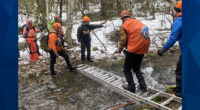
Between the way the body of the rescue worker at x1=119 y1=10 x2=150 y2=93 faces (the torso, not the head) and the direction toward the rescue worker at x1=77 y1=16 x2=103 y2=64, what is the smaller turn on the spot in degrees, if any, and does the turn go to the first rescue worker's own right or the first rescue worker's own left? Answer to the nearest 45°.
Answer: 0° — they already face them

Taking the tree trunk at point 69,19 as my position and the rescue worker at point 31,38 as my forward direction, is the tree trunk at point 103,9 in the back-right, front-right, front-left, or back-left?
back-right

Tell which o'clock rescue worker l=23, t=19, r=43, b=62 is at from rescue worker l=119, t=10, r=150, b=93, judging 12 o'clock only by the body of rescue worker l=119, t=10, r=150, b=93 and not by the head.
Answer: rescue worker l=23, t=19, r=43, b=62 is roughly at 12 o'clock from rescue worker l=119, t=10, r=150, b=93.

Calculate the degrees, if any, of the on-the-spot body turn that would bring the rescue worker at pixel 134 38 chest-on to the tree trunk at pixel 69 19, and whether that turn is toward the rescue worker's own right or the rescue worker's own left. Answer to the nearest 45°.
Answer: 0° — they already face it

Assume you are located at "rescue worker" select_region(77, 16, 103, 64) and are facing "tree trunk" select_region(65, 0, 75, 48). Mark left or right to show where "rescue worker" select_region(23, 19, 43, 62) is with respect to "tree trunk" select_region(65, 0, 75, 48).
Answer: left

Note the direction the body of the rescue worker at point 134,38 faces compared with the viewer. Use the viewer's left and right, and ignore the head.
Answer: facing away from the viewer and to the left of the viewer

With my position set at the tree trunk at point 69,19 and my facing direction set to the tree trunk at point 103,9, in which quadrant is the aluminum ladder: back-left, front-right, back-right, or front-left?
back-right
